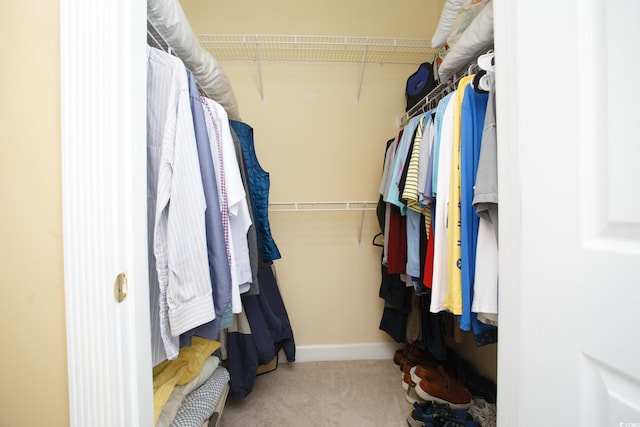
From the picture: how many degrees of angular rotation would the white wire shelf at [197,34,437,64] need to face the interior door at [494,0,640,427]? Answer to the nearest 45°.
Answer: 0° — it already faces it

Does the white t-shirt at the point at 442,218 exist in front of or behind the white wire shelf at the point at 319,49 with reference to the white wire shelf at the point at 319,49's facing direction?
in front

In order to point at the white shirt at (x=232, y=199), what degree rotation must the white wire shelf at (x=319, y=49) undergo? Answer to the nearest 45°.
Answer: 0° — it already faces it

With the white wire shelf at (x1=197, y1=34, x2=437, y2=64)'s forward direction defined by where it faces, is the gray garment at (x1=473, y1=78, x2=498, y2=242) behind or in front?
in front

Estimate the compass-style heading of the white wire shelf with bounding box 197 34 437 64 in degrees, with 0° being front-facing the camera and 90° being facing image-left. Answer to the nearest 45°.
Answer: approximately 0°
